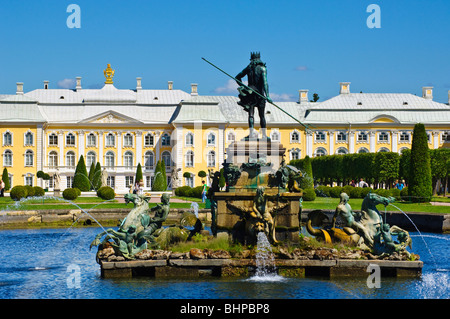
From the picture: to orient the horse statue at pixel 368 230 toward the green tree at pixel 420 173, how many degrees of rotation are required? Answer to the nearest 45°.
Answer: approximately 90° to its left

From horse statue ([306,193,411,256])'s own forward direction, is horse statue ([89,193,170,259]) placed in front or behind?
behind

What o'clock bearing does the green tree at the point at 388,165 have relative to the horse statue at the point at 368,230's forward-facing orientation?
The green tree is roughly at 9 o'clock from the horse statue.

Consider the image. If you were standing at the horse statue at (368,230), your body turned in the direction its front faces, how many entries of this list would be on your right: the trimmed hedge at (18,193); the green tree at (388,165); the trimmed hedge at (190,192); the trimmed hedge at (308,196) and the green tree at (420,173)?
0

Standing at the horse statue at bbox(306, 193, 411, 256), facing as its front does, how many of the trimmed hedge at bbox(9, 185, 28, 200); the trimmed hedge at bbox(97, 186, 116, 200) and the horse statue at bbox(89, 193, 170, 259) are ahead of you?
0

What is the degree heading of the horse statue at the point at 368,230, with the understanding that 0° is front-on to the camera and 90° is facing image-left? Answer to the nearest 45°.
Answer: approximately 270°

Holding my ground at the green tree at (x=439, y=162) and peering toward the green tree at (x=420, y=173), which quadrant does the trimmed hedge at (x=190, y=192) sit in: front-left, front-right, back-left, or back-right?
front-right

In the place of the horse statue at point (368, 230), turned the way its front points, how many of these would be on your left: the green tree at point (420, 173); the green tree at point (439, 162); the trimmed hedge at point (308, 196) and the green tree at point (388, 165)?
4

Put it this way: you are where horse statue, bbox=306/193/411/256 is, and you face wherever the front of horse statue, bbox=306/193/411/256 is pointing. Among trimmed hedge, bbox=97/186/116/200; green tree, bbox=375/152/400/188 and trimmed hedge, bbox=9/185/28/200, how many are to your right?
0

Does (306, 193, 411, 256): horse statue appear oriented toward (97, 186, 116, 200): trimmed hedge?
no
